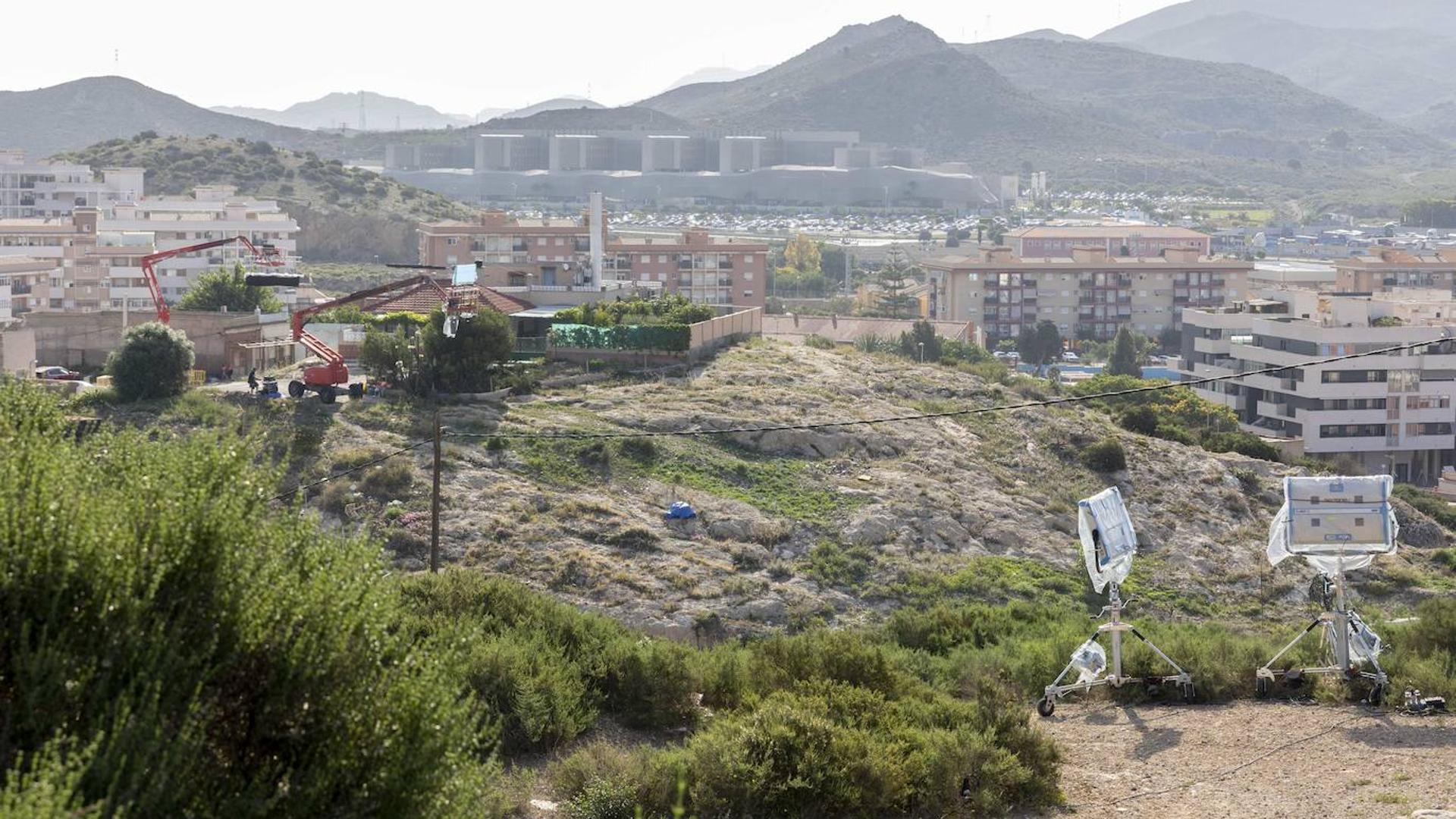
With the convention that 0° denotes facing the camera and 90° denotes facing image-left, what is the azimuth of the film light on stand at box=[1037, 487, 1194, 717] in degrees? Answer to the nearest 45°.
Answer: approximately 135°

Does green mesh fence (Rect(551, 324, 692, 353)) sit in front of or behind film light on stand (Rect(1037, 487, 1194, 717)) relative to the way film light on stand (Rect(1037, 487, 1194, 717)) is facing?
in front

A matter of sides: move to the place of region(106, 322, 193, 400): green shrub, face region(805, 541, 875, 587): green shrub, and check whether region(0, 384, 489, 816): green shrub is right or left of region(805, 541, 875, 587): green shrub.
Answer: right

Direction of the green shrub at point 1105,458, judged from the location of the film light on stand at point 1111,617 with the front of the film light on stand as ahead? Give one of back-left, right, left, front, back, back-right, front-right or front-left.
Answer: front-right

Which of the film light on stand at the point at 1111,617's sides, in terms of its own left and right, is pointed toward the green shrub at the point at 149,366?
front

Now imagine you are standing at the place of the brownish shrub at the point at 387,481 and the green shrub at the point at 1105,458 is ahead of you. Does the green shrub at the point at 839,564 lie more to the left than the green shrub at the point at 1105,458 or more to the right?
right

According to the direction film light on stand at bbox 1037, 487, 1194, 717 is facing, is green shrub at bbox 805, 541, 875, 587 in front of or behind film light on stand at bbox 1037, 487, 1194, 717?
in front

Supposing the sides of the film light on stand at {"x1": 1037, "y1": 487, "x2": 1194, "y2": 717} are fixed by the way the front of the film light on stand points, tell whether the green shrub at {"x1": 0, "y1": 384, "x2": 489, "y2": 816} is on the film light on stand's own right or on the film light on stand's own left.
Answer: on the film light on stand's own left
